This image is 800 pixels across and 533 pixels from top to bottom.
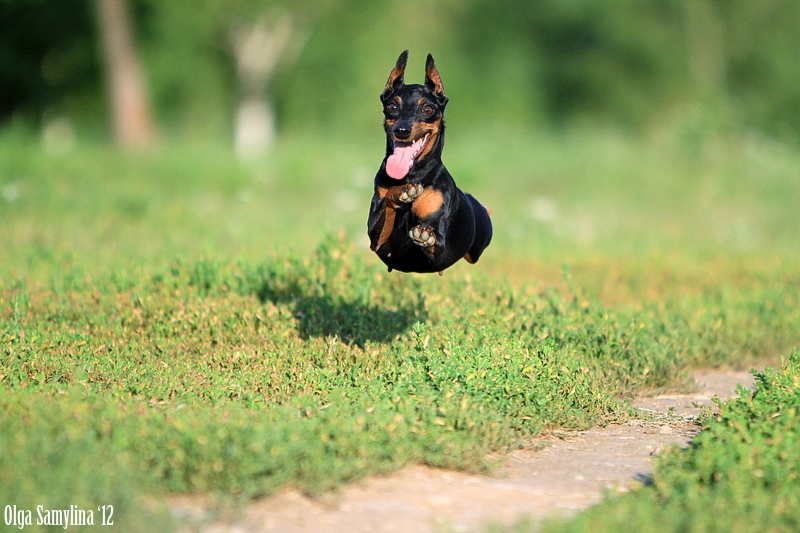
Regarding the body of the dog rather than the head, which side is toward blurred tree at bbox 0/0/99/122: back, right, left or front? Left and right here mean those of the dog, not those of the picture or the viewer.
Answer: back

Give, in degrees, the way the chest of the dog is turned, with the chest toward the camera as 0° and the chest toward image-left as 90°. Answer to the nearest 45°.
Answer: approximately 45°

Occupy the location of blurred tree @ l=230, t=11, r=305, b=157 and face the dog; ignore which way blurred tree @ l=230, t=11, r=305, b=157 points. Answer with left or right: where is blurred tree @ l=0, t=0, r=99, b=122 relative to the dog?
right
